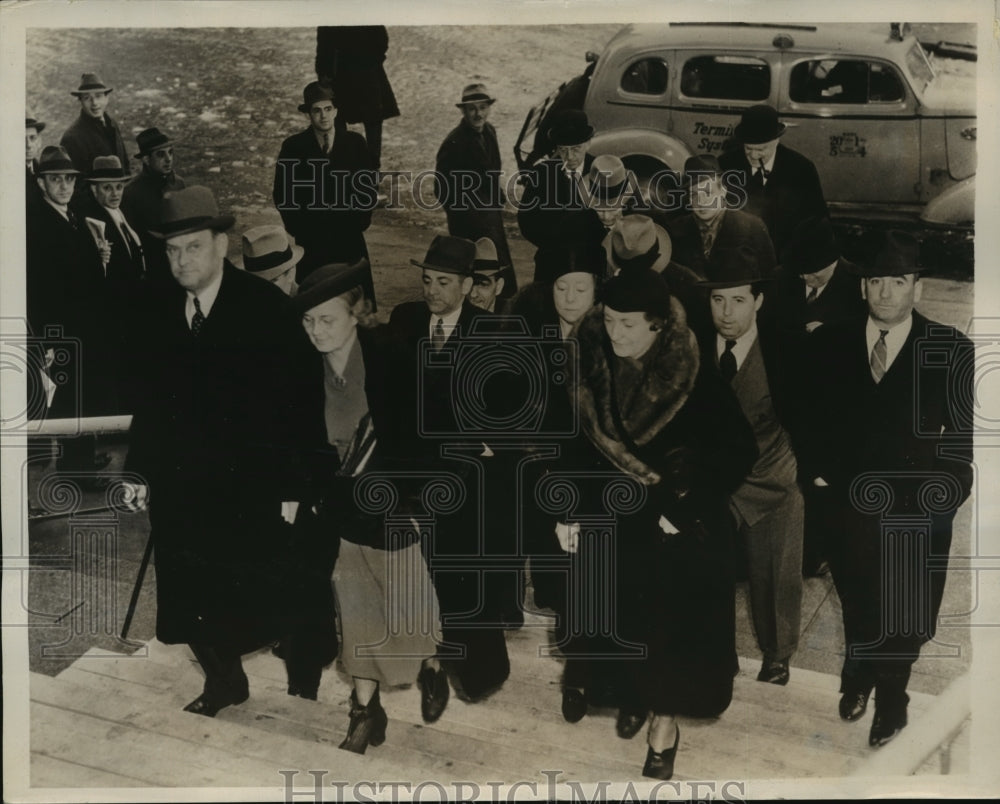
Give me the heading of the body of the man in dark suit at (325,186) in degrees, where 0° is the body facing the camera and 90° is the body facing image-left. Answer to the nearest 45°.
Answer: approximately 0°

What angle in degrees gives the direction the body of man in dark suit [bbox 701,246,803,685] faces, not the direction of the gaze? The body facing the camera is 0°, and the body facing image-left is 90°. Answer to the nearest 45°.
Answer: approximately 45°

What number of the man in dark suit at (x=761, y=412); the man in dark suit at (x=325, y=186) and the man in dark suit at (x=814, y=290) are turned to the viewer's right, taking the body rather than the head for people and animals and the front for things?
0

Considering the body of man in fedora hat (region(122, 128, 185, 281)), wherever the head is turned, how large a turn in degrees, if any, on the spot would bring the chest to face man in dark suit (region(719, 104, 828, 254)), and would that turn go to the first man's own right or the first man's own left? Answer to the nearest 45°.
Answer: approximately 45° to the first man's own left

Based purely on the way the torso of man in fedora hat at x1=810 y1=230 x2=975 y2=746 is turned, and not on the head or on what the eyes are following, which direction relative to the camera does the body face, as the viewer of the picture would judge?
toward the camera

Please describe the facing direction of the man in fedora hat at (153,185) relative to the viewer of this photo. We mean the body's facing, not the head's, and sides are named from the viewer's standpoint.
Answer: facing the viewer and to the right of the viewer

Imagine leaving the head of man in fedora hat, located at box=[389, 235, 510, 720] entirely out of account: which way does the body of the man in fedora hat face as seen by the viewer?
toward the camera

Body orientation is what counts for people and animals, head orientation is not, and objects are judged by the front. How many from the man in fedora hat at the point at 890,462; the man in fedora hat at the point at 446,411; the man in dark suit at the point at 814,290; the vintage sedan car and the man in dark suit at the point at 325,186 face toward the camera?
4
